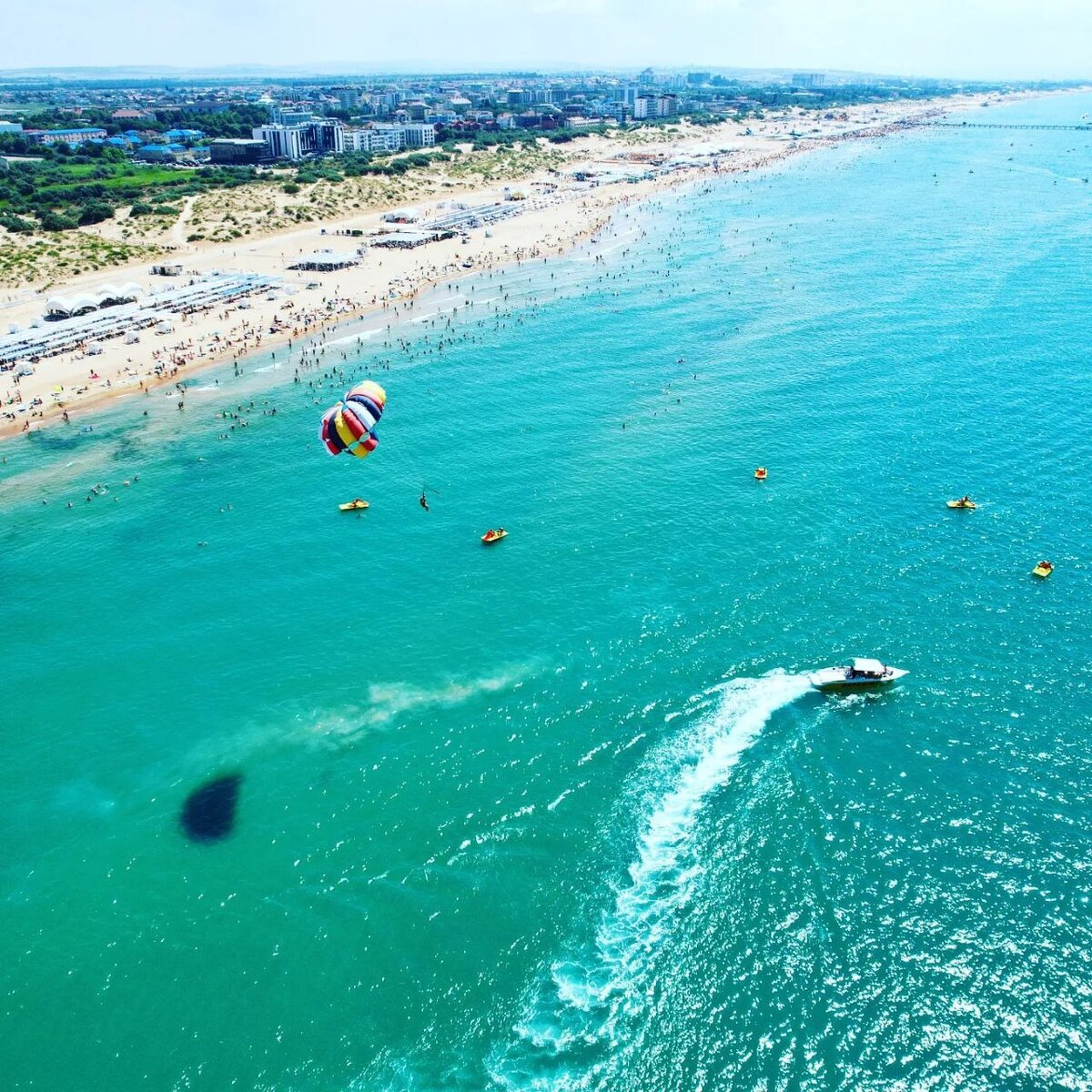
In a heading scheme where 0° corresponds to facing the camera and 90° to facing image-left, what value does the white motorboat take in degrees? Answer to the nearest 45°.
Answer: approximately 270°
